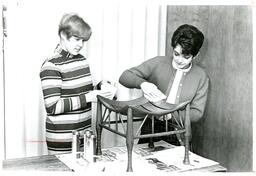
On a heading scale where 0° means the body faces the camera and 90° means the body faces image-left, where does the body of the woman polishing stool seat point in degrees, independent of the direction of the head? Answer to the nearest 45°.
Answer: approximately 45°

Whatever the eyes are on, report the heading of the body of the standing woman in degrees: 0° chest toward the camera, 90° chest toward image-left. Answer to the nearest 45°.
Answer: approximately 315°

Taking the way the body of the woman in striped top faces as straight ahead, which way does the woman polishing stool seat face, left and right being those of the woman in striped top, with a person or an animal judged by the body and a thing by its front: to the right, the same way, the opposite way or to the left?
to the right
